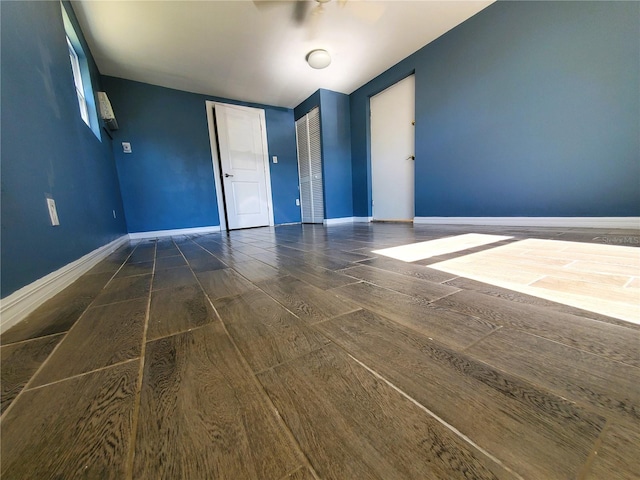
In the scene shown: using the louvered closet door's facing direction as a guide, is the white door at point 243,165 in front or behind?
in front

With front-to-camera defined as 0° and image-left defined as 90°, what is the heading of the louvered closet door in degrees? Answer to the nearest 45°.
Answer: approximately 45°

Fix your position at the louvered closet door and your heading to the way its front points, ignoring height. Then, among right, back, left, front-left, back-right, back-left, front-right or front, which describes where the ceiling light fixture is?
front-left

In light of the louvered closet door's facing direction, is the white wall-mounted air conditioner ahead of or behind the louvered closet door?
ahead

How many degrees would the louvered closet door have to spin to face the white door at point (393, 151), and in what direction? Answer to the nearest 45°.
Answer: approximately 90° to its left

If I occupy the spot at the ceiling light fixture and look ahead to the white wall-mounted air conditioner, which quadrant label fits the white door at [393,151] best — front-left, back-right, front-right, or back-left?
back-right
